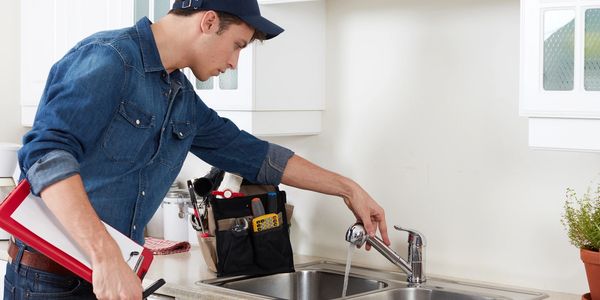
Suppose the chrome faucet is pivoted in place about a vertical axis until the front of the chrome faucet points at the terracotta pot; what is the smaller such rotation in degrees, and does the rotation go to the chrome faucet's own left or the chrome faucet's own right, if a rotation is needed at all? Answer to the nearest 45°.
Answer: approximately 135° to the chrome faucet's own left

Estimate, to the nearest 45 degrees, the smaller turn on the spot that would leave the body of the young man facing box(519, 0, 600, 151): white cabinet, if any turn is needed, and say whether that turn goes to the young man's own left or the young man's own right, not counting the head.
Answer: approximately 45° to the young man's own left

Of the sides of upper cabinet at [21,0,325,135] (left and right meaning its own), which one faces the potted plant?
left

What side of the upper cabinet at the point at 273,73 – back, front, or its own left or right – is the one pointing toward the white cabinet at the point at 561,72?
left

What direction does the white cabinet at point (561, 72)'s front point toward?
toward the camera

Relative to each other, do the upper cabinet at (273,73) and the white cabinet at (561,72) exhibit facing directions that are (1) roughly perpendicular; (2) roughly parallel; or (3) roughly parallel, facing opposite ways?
roughly parallel

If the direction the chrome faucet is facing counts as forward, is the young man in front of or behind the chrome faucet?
in front

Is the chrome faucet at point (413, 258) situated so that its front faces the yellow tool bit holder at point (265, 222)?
yes

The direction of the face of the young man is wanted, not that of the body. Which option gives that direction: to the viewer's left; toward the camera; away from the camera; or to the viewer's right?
to the viewer's right

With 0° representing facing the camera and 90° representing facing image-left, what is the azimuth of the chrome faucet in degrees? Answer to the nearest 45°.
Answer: approximately 90°

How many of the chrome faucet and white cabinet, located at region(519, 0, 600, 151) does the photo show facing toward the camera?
1
